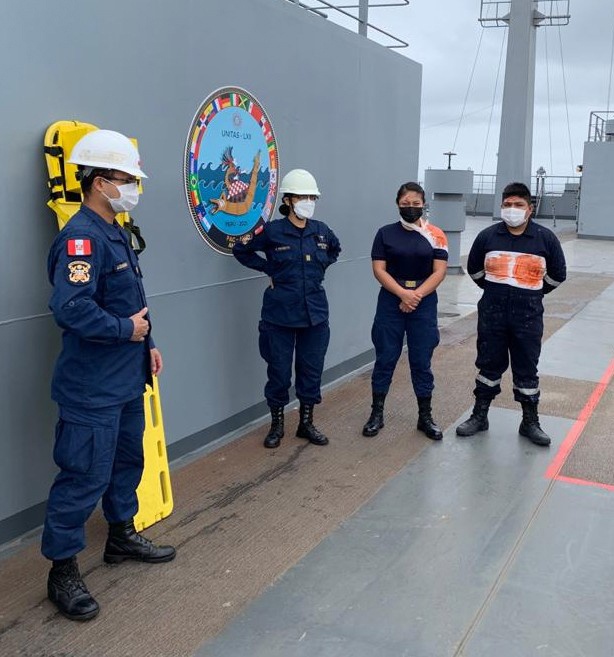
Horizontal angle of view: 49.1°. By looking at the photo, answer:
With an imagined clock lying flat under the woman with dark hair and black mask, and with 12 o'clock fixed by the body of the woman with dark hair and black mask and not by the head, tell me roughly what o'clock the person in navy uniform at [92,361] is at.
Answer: The person in navy uniform is roughly at 1 o'clock from the woman with dark hair and black mask.

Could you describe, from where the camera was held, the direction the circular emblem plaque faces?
facing the viewer and to the right of the viewer

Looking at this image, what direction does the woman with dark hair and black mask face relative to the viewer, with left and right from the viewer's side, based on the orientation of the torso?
facing the viewer

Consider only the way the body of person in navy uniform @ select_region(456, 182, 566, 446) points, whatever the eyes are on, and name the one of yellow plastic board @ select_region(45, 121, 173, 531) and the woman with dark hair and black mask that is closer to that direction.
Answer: the yellow plastic board

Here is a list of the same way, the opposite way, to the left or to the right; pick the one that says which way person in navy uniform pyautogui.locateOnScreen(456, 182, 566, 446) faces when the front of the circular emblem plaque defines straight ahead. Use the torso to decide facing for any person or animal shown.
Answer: to the right

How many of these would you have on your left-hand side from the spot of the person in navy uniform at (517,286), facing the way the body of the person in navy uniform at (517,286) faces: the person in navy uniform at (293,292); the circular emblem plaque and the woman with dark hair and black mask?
0

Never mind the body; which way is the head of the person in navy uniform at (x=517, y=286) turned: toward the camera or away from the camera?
toward the camera

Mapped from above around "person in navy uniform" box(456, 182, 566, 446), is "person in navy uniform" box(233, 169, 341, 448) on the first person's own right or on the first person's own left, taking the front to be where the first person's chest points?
on the first person's own right

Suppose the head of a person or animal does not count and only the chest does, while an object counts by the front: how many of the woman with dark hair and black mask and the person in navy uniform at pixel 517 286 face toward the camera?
2

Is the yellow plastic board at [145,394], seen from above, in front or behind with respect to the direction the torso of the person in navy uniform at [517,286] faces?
in front

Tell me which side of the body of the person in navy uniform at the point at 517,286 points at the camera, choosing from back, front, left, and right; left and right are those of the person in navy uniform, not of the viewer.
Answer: front

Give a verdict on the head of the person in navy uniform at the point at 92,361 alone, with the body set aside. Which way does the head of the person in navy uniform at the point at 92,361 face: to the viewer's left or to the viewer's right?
to the viewer's right

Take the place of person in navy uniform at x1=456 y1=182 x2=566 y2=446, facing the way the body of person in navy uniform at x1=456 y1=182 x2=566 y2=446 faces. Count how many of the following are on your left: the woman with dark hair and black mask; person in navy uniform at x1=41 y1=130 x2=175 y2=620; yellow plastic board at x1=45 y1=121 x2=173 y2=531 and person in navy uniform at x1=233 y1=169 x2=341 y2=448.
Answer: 0

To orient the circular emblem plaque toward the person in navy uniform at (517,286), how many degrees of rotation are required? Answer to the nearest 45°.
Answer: approximately 45° to its left

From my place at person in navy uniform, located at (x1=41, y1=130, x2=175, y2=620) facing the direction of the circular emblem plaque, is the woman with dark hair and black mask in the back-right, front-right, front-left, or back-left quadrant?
front-right

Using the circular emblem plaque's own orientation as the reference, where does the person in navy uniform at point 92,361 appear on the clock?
The person in navy uniform is roughly at 2 o'clock from the circular emblem plaque.

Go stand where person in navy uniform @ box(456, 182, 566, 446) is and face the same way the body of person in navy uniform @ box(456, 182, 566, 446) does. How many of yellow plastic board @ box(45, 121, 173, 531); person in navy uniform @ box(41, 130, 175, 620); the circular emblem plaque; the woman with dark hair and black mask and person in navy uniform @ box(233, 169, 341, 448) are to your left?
0
